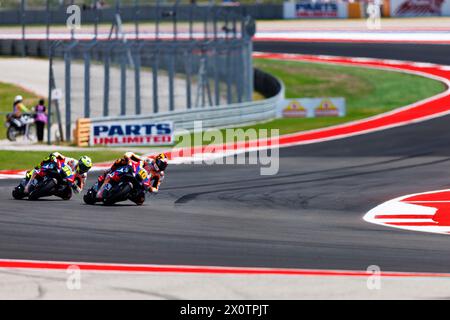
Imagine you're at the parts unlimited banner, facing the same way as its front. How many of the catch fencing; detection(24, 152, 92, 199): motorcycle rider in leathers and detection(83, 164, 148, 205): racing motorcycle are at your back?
1

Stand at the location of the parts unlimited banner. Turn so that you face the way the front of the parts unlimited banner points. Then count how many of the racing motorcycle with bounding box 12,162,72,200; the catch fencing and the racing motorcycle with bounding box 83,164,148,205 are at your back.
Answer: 1

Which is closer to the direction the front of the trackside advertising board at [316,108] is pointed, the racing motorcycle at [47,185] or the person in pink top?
the racing motorcycle

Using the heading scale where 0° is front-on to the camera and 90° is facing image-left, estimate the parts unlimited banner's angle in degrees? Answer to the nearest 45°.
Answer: approximately 0°

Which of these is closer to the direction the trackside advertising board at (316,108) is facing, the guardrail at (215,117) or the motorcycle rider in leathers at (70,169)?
the motorcycle rider in leathers

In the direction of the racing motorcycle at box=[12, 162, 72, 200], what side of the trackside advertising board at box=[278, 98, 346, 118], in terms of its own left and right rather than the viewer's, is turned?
front

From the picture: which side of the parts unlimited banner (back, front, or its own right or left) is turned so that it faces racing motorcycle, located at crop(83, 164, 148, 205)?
front

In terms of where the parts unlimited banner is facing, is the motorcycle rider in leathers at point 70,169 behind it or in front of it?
in front

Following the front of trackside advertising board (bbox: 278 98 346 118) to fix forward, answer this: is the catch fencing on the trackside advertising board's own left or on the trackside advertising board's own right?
on the trackside advertising board's own right
